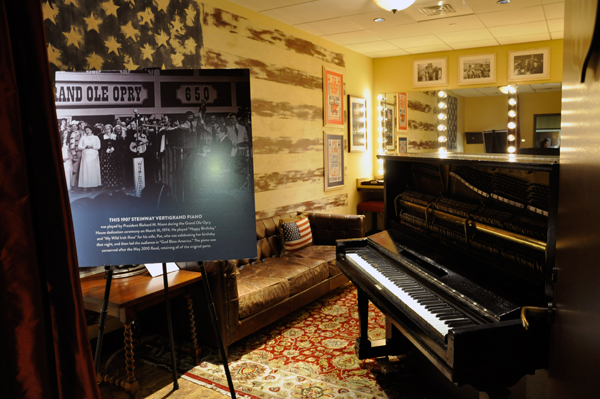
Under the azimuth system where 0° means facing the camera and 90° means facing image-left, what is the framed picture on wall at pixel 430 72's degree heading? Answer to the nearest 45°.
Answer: approximately 0°

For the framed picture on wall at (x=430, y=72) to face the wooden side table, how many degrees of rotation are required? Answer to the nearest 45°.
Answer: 0° — it already faces it

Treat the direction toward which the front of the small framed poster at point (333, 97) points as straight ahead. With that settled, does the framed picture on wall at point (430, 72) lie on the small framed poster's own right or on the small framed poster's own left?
on the small framed poster's own left

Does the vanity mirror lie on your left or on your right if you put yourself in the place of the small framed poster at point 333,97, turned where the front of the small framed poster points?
on your left

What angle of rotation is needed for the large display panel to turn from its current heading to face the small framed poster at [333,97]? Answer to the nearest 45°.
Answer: approximately 135° to its left

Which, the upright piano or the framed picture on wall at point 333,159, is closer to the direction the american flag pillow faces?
the upright piano

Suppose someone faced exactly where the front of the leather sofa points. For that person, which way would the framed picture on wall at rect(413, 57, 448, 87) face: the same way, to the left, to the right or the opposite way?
to the right

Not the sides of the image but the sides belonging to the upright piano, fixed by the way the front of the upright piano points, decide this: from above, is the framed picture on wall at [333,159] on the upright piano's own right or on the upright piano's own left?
on the upright piano's own right

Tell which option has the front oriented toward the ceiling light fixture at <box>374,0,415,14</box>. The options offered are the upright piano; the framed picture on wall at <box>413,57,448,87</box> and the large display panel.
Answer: the framed picture on wall
